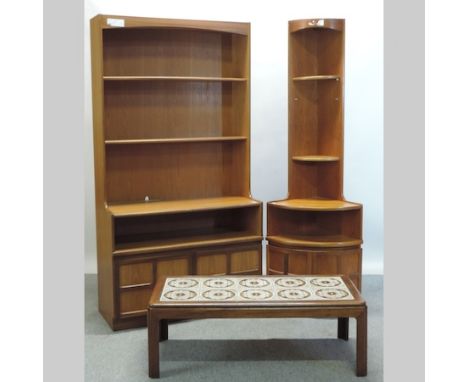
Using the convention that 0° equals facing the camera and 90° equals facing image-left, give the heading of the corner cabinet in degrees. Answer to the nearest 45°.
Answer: approximately 0°

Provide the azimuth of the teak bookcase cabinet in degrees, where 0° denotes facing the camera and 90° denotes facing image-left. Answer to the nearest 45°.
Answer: approximately 315°

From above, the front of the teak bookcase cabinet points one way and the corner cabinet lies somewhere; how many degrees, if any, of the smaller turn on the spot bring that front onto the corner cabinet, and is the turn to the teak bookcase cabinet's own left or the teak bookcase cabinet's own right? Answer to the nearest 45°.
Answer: approximately 45° to the teak bookcase cabinet's own left

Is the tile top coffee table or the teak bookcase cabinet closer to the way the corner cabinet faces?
the tile top coffee table

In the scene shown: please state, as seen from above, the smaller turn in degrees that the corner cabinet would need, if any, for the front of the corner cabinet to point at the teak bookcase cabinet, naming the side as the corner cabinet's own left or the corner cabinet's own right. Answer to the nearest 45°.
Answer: approximately 90° to the corner cabinet's own right
